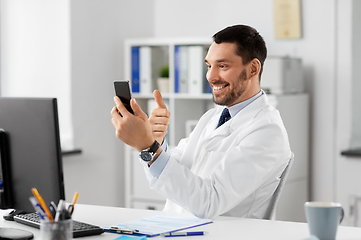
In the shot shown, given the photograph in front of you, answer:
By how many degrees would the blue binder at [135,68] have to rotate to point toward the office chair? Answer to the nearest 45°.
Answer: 0° — it already faces it

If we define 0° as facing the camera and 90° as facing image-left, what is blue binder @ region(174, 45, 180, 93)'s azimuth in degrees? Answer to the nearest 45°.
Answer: approximately 0°

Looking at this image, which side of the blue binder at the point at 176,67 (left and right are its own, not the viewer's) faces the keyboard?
front

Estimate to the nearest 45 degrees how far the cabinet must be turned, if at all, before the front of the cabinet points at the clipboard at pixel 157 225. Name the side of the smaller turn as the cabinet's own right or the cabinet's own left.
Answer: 0° — it already faces it

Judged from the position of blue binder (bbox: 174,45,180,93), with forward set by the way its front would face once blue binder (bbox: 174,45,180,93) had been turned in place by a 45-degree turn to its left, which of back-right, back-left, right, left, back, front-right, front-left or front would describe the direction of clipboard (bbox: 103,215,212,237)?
front-right

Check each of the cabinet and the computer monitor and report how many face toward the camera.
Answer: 1

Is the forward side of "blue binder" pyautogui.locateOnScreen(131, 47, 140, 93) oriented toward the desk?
yes

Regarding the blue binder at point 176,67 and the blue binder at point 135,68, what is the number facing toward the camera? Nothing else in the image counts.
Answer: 2

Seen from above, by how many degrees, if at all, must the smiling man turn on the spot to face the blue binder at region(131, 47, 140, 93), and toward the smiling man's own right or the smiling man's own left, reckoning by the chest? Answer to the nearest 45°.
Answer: approximately 135° to the smiling man's own right

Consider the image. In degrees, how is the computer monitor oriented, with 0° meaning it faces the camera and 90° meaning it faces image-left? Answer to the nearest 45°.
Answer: approximately 225°

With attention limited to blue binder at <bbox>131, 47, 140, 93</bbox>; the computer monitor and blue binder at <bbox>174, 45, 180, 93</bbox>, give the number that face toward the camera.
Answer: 2

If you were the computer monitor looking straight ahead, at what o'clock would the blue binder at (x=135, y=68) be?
The blue binder is roughly at 11 o'clock from the computer monitor.

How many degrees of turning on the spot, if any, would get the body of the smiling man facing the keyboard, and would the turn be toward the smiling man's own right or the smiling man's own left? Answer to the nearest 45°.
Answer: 0° — they already face it

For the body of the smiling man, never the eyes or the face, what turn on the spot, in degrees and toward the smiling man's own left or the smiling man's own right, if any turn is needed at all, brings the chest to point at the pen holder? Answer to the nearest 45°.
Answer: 0° — they already face it

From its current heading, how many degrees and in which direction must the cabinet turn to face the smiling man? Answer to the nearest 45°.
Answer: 0° — it already faces them
